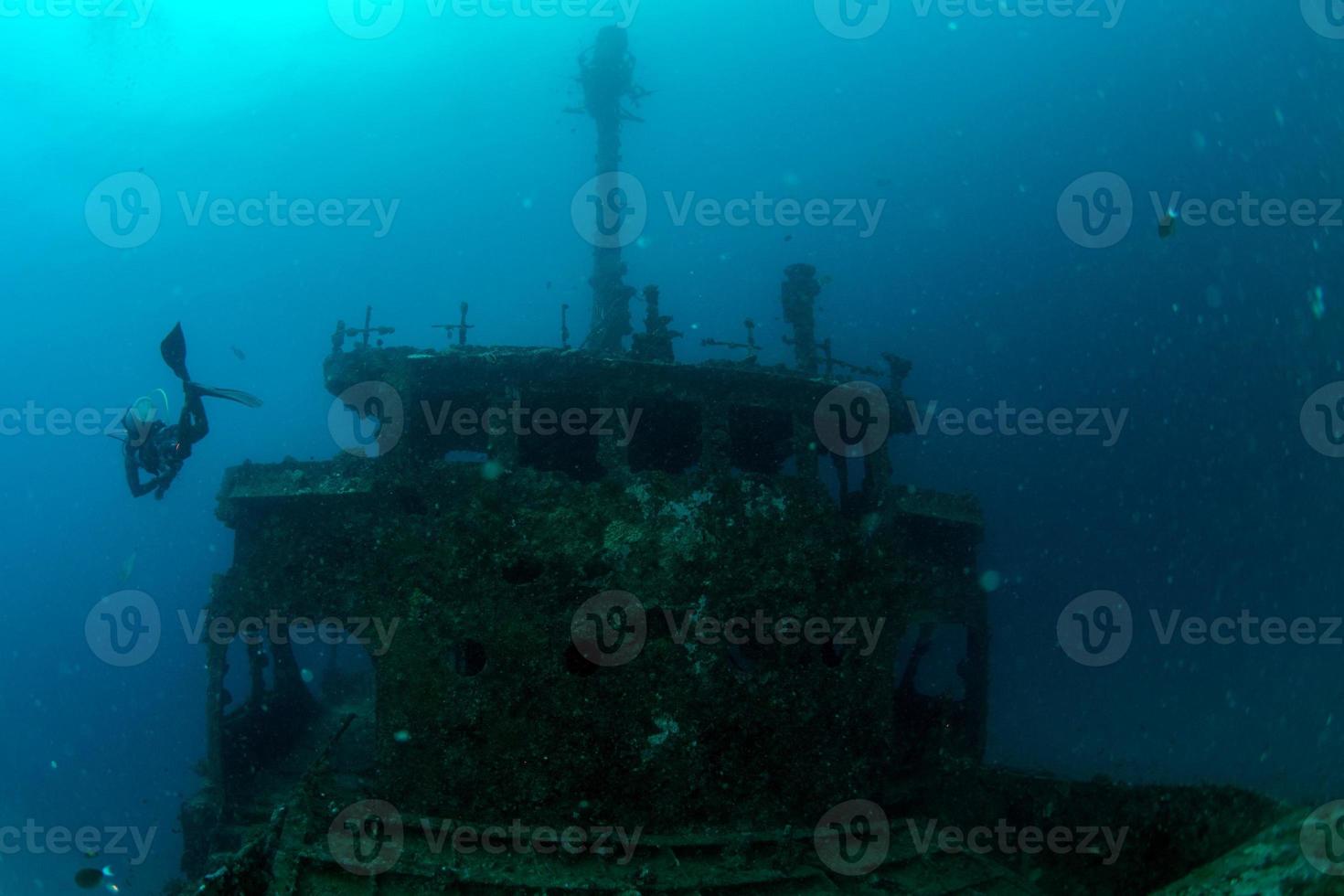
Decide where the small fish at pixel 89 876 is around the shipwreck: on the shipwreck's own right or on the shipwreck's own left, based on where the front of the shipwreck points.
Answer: on the shipwreck's own right

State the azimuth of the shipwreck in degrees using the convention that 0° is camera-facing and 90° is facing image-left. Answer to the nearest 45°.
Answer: approximately 0°
